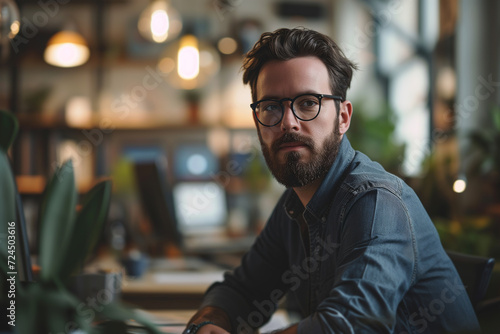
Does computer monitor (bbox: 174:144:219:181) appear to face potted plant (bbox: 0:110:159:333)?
yes

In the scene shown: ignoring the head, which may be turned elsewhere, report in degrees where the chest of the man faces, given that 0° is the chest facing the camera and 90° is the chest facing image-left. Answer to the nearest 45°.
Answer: approximately 45°

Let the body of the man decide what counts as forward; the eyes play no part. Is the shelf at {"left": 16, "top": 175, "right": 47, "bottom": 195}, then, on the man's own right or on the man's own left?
on the man's own right

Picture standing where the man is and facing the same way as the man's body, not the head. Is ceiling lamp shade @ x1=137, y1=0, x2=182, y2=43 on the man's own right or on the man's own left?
on the man's own right

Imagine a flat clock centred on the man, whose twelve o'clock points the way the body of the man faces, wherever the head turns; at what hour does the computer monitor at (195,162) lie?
The computer monitor is roughly at 4 o'clock from the man.
